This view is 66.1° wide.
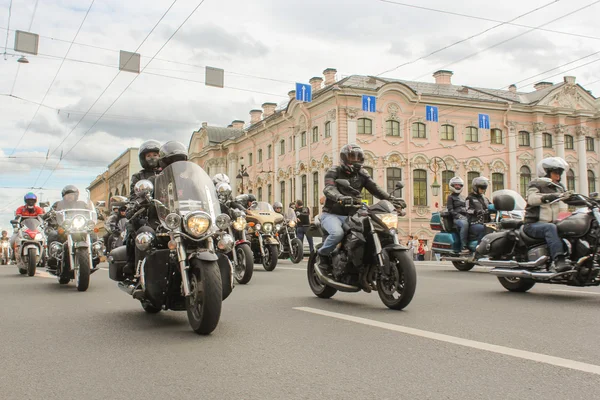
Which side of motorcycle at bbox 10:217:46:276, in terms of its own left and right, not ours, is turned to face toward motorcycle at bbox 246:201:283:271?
left

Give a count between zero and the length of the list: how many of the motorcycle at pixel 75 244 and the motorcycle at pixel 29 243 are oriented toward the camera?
2

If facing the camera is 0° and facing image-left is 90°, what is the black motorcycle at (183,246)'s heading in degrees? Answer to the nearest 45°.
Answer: approximately 315°
